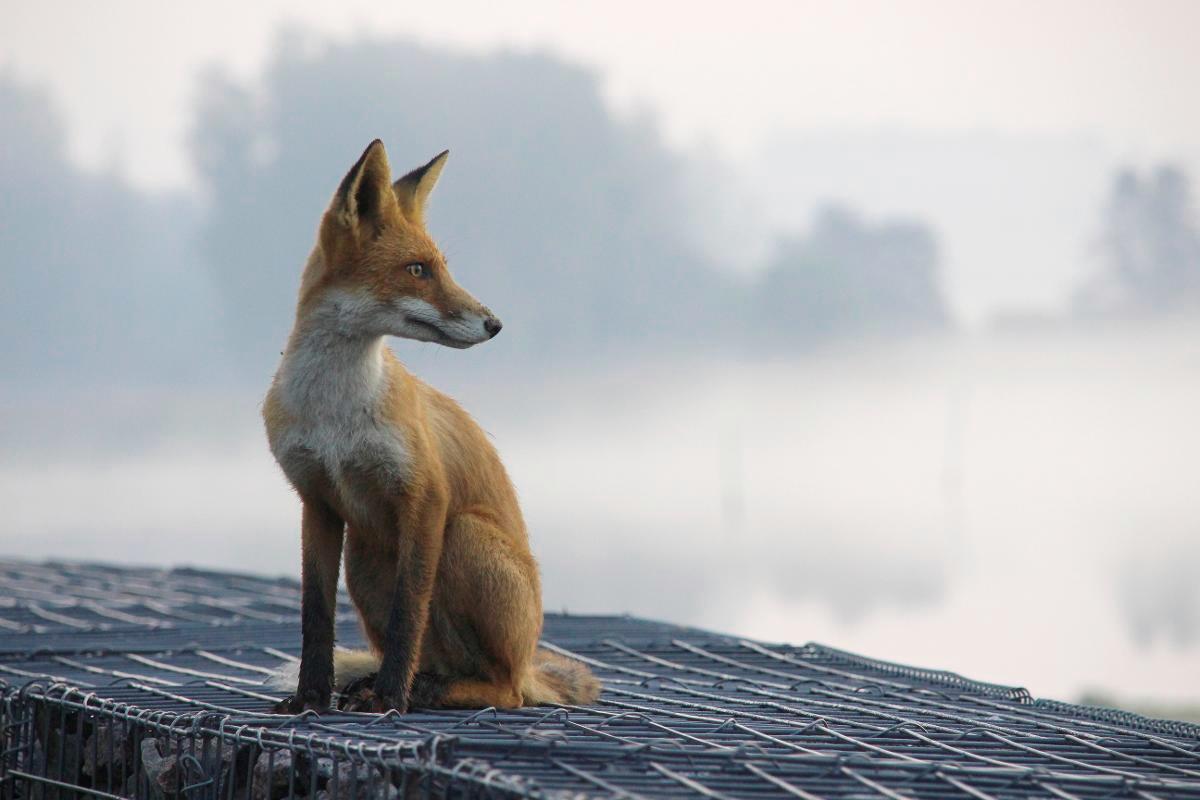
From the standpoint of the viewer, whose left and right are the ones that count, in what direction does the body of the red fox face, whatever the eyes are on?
facing the viewer and to the left of the viewer
